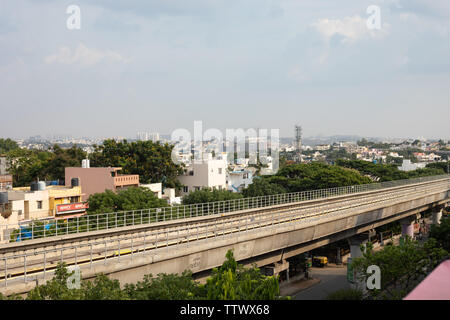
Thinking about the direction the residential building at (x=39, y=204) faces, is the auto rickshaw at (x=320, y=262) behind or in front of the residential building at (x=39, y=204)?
in front

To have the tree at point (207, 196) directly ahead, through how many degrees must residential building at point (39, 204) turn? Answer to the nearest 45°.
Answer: approximately 45° to its left

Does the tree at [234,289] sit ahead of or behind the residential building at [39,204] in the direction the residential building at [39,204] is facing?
ahead

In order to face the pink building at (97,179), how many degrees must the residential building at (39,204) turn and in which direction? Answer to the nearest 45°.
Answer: approximately 90° to its left

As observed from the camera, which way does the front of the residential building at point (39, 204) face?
facing the viewer and to the right of the viewer

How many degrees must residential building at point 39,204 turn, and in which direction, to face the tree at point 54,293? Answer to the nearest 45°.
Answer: approximately 45° to its right
